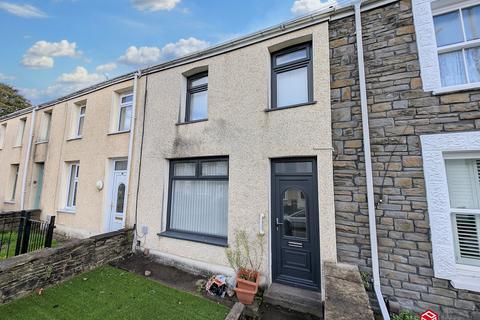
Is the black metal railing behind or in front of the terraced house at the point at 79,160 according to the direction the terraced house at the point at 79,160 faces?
in front

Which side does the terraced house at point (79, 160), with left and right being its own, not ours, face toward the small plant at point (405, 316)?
left

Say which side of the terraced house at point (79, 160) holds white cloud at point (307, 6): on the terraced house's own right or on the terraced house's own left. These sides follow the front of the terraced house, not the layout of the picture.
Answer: on the terraced house's own left

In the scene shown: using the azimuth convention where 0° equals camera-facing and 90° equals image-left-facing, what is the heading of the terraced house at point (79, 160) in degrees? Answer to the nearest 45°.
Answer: approximately 45°

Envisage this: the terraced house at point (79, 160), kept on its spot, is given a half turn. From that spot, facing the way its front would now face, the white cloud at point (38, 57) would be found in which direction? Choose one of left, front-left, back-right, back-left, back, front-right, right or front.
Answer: front-left
